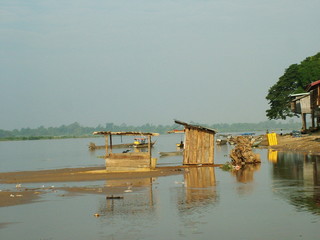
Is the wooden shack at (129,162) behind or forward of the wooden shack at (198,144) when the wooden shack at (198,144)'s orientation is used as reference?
forward
